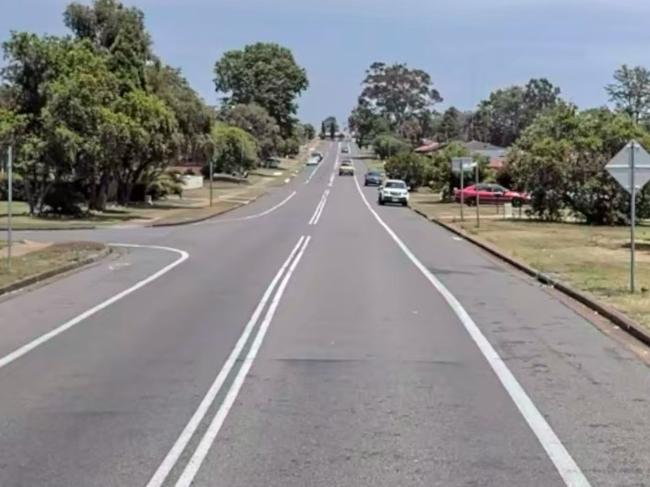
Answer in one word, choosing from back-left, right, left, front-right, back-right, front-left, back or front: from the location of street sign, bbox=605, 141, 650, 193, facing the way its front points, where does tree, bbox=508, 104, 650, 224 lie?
front

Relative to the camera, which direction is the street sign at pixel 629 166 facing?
away from the camera
